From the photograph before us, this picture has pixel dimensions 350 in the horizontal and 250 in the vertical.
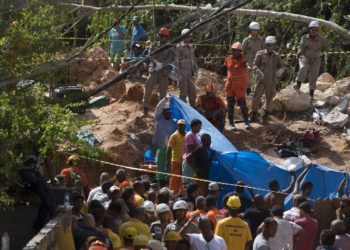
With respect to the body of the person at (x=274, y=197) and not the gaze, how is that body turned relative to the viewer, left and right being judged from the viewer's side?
facing away from the viewer

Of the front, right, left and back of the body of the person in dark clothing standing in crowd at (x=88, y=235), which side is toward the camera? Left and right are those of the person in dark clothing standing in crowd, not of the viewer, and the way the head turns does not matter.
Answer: back

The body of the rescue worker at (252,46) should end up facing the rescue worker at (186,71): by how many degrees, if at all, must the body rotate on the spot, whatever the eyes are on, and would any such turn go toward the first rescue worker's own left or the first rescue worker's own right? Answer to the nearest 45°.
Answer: approximately 45° to the first rescue worker's own right

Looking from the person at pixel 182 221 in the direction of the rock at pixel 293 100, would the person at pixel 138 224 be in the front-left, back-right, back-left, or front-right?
back-left

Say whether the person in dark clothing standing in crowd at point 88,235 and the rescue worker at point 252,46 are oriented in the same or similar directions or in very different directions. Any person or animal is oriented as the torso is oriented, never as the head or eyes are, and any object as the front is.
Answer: very different directions

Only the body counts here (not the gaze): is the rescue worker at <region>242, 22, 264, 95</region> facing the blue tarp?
yes

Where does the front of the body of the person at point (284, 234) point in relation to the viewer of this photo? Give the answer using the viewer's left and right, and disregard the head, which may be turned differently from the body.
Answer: facing away from the viewer and to the left of the viewer

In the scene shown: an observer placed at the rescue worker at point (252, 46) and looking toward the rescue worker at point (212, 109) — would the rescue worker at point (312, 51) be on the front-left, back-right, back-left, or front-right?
back-left

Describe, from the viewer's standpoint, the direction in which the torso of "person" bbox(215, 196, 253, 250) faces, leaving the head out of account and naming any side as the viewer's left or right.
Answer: facing away from the viewer
